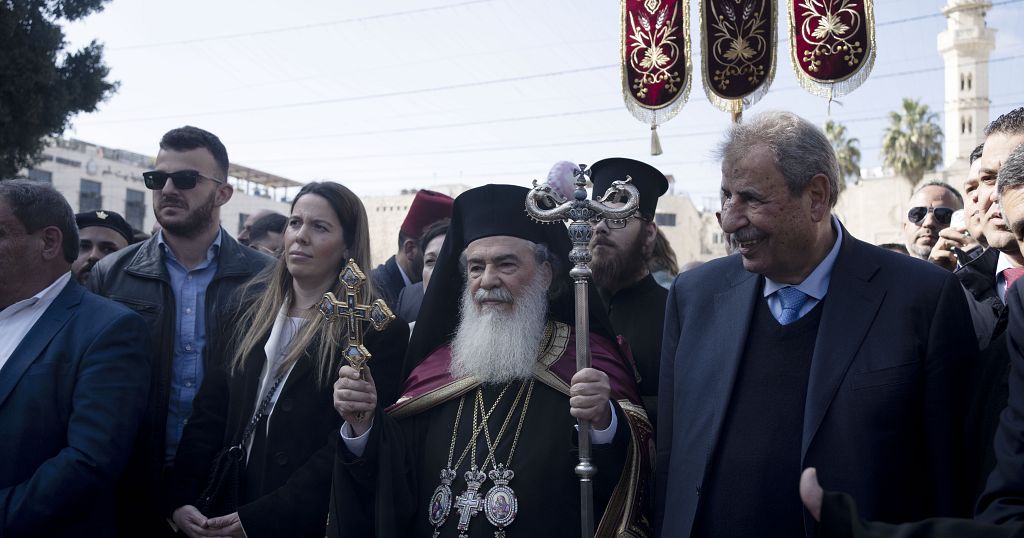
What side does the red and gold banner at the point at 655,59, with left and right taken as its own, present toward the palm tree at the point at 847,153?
back

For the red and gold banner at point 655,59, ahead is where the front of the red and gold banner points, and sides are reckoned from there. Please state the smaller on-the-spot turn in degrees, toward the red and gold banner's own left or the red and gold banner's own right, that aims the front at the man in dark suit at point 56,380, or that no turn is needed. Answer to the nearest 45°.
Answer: approximately 45° to the red and gold banner's own right

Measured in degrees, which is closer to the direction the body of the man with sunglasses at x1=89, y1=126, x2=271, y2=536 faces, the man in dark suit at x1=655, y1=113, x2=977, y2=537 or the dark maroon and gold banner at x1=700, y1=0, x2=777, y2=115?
the man in dark suit

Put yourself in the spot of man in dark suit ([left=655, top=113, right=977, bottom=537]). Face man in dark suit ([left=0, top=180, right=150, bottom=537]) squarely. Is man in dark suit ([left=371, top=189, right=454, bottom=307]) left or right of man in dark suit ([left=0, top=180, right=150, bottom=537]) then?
right

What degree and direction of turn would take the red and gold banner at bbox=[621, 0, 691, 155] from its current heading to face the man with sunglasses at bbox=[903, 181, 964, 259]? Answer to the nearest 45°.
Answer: approximately 90° to its left

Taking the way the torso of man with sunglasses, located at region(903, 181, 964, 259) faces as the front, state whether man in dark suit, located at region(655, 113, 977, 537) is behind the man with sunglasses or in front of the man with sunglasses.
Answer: in front

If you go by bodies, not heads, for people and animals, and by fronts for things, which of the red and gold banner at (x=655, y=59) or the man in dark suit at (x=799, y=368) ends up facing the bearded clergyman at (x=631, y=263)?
the red and gold banner

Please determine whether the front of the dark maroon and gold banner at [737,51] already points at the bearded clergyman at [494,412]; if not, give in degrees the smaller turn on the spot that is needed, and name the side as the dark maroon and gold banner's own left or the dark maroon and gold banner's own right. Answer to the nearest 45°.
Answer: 0° — it already faces them

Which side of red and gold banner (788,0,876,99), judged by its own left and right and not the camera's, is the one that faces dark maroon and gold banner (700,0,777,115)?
right

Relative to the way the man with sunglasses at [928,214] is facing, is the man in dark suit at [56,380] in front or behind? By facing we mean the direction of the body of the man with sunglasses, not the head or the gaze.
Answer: in front
